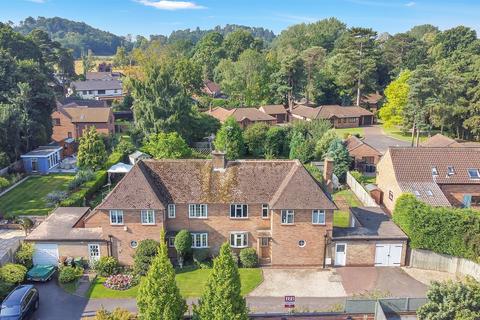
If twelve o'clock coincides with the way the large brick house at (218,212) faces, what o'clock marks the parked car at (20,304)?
The parked car is roughly at 2 o'clock from the large brick house.

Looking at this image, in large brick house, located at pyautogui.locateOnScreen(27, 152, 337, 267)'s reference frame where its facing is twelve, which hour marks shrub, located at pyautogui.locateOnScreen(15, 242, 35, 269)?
The shrub is roughly at 3 o'clock from the large brick house.

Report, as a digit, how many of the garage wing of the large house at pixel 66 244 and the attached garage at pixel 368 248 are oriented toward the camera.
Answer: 2

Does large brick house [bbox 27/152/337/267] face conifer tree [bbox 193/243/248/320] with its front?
yes

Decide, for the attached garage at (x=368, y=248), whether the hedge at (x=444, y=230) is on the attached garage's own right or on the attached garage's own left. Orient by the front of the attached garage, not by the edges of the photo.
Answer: on the attached garage's own left

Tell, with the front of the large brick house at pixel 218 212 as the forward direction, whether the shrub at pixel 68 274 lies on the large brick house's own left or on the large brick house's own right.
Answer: on the large brick house's own right

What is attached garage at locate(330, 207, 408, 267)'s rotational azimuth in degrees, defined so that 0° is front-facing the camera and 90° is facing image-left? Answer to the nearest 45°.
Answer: approximately 0°

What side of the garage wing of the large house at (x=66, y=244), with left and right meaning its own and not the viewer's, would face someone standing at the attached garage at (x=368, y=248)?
left

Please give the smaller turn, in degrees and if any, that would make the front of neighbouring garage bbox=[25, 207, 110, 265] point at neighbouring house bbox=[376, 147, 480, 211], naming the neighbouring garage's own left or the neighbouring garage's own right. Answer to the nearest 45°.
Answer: approximately 90° to the neighbouring garage's own left

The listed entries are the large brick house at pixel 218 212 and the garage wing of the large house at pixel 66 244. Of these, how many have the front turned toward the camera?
2
